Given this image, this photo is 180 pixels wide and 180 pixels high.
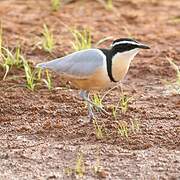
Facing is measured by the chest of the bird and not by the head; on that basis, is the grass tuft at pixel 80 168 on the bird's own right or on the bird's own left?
on the bird's own right

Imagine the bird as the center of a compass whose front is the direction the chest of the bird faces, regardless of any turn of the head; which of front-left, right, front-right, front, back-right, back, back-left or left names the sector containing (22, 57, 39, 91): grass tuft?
back-left

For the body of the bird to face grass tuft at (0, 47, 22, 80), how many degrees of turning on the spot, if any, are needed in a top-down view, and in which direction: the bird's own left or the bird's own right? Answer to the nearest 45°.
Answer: approximately 135° to the bird's own left

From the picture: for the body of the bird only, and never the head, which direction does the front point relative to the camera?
to the viewer's right

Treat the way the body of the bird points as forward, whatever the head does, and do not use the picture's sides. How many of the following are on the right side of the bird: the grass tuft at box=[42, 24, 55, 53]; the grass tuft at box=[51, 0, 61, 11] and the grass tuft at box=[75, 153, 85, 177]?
1
